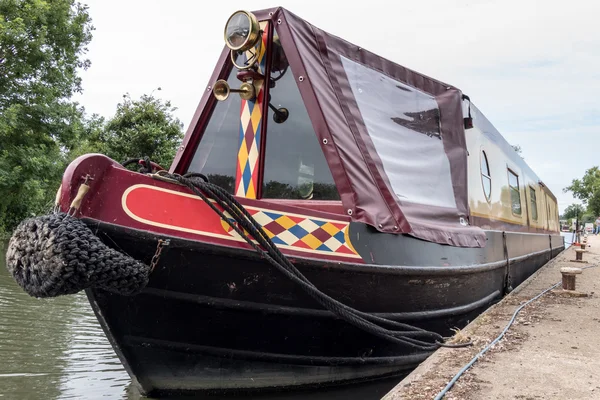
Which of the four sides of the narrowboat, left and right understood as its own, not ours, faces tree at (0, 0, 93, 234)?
right

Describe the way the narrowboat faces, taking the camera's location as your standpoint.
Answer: facing the viewer and to the left of the viewer

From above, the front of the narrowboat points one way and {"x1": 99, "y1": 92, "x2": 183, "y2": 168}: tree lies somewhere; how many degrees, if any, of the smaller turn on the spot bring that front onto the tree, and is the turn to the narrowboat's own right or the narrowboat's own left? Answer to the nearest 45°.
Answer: approximately 135° to the narrowboat's own right
